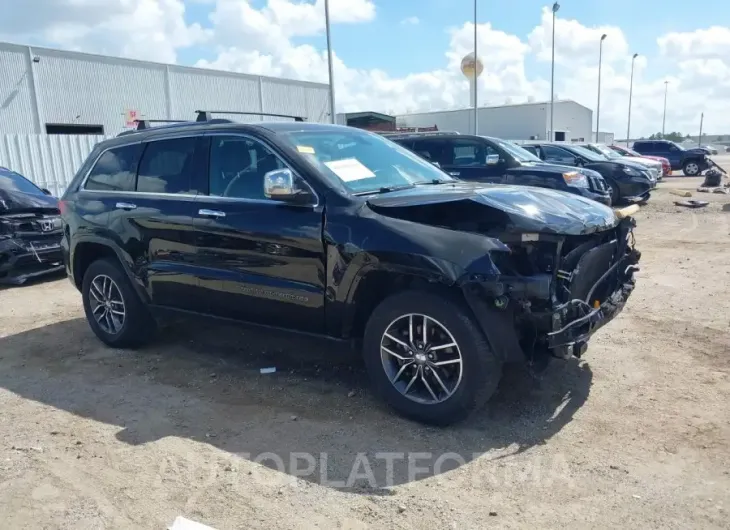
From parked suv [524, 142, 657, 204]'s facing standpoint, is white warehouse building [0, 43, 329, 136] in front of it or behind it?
behind

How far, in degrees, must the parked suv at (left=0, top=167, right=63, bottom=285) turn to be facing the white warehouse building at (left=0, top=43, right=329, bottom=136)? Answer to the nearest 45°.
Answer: approximately 135° to its left

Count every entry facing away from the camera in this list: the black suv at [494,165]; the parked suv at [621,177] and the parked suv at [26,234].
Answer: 0

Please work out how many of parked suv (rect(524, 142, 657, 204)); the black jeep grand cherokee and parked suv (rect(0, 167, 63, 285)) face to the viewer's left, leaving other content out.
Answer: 0

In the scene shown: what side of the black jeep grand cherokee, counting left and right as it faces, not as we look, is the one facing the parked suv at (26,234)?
back

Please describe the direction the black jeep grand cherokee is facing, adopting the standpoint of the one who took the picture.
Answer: facing the viewer and to the right of the viewer

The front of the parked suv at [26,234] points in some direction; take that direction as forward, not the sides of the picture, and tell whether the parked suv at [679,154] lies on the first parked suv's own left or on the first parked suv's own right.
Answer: on the first parked suv's own left

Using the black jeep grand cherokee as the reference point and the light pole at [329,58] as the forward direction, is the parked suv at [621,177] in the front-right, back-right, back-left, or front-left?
front-right

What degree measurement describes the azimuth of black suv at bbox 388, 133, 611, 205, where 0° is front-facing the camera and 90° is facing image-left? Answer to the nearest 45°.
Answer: approximately 315°

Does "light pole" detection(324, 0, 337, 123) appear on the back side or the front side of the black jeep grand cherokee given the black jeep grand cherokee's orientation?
on the back side

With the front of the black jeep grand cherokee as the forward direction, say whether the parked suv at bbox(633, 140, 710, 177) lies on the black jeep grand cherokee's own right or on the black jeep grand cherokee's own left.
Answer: on the black jeep grand cherokee's own left
